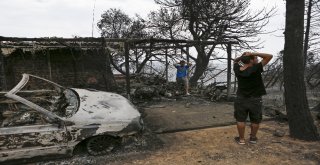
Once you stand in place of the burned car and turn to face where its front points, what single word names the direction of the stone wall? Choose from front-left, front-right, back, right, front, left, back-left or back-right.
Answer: left

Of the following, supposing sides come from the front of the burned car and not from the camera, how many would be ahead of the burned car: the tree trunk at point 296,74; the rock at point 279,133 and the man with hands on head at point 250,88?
3

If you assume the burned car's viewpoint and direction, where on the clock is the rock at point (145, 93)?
The rock is roughly at 10 o'clock from the burned car.

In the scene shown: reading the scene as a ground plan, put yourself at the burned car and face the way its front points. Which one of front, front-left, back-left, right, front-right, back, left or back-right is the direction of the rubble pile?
front-left

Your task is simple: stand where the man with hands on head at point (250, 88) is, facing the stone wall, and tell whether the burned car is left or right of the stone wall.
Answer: left

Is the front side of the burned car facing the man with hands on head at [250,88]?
yes
